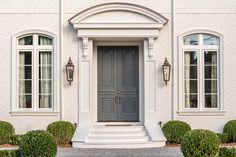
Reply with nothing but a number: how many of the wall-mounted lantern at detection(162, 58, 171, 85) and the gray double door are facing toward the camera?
2

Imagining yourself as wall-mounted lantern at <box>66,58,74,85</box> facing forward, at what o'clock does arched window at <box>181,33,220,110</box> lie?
The arched window is roughly at 9 o'clock from the wall-mounted lantern.

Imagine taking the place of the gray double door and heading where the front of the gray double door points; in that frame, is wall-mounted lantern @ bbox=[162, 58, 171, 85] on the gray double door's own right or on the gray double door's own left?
on the gray double door's own left

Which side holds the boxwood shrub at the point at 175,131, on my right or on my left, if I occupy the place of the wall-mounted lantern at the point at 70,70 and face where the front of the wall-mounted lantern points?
on my left

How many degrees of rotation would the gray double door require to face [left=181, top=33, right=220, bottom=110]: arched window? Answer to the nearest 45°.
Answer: approximately 90° to its left

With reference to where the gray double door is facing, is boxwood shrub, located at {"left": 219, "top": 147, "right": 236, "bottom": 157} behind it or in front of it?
in front

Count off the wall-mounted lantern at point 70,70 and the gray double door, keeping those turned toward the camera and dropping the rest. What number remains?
2

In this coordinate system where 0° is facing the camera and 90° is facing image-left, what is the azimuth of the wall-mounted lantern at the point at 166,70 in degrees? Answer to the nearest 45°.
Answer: approximately 0°

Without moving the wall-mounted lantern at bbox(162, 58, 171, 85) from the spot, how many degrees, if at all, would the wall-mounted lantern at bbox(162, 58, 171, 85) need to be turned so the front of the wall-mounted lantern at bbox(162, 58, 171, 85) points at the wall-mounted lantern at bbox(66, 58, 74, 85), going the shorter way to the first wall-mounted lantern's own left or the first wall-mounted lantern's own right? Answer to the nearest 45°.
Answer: approximately 90° to the first wall-mounted lantern's own right
